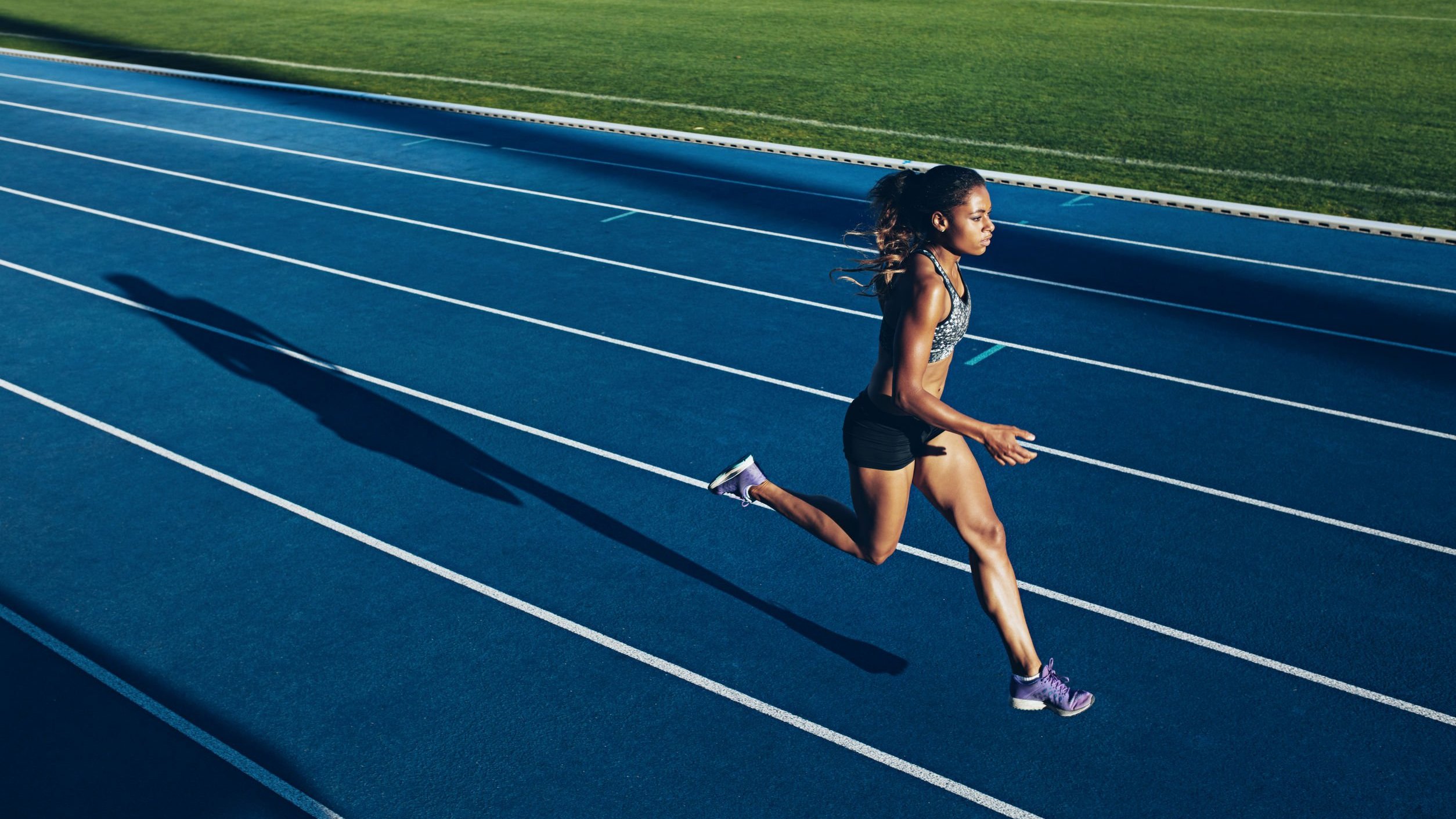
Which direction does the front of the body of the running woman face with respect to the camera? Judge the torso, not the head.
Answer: to the viewer's right

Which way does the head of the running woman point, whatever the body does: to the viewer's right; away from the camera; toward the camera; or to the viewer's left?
to the viewer's right
